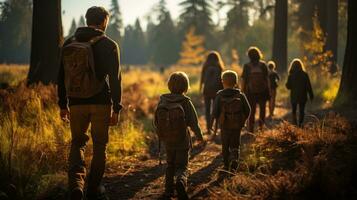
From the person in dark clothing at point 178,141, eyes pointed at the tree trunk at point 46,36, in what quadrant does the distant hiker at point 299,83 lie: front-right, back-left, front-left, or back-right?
front-right

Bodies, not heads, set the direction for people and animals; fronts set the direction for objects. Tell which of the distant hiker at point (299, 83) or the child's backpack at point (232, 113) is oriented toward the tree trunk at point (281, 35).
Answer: the distant hiker

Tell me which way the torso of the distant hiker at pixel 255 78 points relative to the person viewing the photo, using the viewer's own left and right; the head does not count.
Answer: facing away from the viewer

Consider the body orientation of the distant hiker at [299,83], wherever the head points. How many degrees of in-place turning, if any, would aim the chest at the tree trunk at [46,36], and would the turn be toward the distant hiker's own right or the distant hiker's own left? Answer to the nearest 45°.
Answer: approximately 90° to the distant hiker's own left

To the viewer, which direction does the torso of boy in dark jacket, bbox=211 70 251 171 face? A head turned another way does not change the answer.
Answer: away from the camera

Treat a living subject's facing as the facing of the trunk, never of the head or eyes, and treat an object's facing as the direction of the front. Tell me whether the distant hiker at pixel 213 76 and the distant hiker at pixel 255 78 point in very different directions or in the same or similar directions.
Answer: same or similar directions

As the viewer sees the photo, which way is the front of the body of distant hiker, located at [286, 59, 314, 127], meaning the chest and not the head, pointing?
away from the camera

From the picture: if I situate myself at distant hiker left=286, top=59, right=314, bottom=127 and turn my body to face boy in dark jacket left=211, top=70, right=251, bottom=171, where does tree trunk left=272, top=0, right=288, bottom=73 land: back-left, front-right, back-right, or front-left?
back-right

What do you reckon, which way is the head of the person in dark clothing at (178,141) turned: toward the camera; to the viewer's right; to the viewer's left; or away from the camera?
away from the camera

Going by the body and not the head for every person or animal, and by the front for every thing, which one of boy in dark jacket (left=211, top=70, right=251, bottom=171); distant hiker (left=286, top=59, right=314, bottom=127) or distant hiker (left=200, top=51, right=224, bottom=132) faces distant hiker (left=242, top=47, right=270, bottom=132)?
the boy in dark jacket

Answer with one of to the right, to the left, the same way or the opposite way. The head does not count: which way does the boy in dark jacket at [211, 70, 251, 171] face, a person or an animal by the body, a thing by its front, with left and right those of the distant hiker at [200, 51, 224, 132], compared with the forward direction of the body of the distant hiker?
the same way

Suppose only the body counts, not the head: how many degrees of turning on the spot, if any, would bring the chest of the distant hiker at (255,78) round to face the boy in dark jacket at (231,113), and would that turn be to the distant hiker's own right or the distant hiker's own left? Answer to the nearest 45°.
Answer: approximately 180°

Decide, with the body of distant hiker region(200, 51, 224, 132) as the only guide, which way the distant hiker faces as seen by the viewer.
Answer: away from the camera
